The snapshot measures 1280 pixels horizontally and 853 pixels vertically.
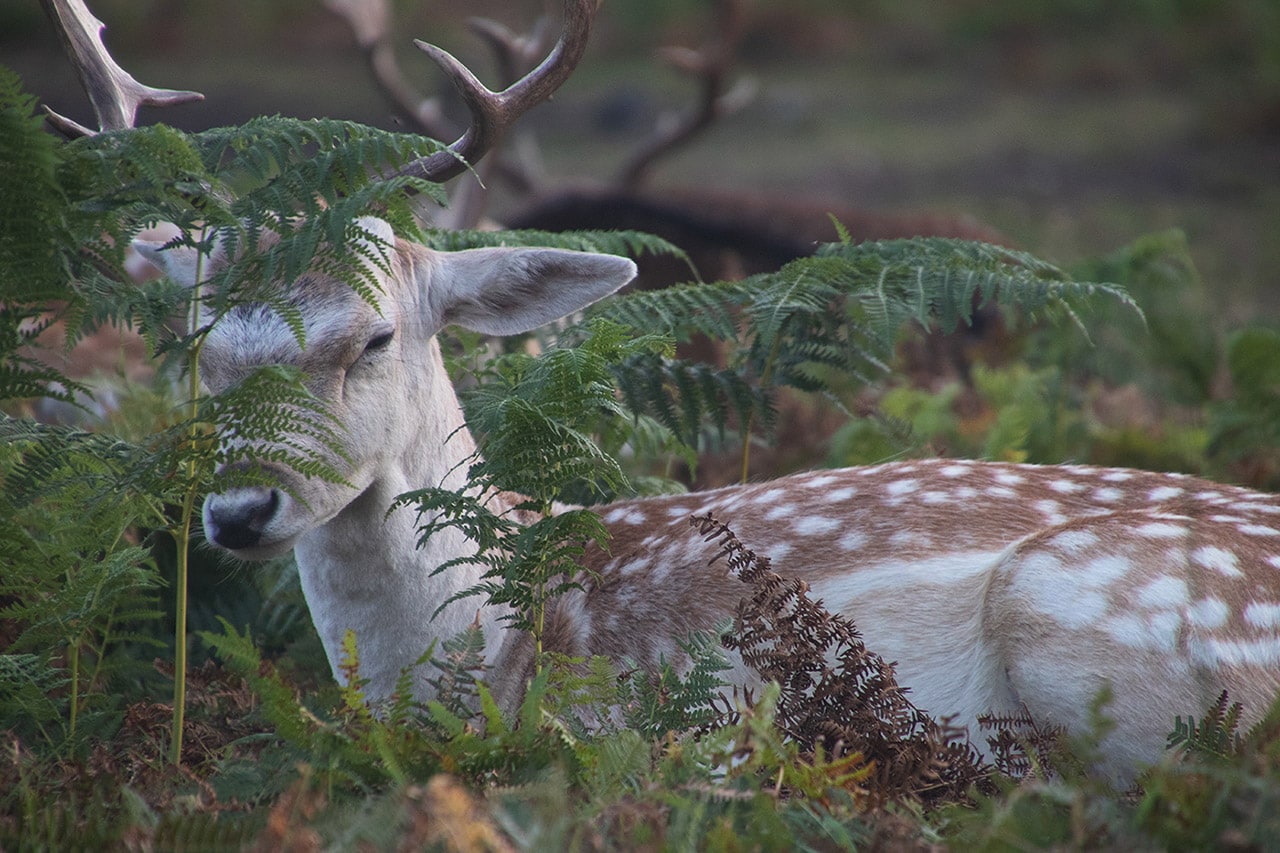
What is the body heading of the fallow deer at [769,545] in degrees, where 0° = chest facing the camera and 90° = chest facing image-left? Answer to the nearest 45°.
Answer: approximately 90°

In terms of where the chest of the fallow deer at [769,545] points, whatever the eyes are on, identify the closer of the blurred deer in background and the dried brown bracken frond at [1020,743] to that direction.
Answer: the blurred deer in background

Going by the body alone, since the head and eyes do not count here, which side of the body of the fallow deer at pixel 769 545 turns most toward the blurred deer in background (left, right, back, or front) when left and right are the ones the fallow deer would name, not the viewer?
right

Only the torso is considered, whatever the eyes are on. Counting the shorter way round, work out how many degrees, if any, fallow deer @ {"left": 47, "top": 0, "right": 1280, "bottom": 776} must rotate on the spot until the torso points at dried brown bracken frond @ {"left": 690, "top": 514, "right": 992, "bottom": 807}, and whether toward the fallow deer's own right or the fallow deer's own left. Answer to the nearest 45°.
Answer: approximately 90° to the fallow deer's own left

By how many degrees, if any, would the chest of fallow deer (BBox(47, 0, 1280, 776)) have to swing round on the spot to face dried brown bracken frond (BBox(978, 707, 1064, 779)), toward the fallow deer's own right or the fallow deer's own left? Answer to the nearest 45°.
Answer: approximately 135° to the fallow deer's own left
